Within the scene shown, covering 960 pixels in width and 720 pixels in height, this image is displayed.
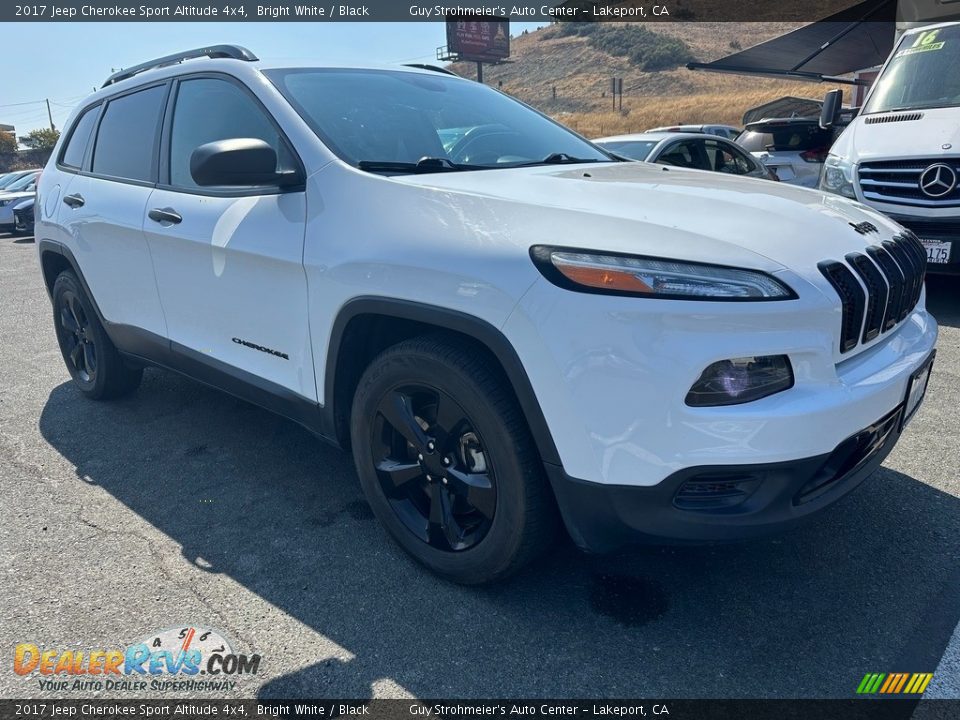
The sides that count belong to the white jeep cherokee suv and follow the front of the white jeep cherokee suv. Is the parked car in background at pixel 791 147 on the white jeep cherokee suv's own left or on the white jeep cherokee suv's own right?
on the white jeep cherokee suv's own left

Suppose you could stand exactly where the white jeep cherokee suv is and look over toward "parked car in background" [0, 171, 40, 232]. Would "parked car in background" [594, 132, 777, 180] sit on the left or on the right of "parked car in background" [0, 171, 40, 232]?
right

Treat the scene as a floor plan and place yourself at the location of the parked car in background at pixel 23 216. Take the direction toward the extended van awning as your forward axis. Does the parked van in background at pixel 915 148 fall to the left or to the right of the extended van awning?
right

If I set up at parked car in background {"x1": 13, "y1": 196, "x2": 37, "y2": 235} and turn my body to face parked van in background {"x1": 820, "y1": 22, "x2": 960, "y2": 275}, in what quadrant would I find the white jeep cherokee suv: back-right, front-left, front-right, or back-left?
front-right

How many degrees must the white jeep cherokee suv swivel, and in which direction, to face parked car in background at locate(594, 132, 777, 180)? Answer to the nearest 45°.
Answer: approximately 135° to its left

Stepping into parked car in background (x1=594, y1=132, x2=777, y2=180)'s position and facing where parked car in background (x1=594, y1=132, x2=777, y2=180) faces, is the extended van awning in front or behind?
behind

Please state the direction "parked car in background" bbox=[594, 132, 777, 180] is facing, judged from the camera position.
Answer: facing the viewer and to the left of the viewer

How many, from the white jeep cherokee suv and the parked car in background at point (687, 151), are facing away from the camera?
0

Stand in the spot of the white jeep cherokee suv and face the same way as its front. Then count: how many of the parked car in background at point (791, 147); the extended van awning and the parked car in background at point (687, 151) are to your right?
0

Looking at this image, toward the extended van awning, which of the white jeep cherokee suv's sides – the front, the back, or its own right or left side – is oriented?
left

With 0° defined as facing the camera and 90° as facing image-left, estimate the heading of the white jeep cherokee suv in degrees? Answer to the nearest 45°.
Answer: approximately 315°

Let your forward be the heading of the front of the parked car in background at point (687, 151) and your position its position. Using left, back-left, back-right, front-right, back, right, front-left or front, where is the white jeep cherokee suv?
front-left
